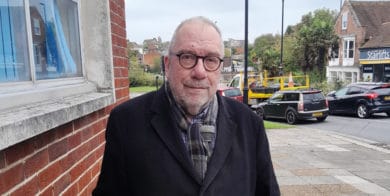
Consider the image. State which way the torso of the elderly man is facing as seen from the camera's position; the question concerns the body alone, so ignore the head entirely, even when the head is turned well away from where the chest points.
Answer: toward the camera

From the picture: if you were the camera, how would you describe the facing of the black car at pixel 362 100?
facing away from the viewer and to the left of the viewer

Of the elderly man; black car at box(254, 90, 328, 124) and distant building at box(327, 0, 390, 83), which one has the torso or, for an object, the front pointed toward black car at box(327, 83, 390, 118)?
the distant building

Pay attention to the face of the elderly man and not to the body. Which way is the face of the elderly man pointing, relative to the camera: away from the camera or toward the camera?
toward the camera

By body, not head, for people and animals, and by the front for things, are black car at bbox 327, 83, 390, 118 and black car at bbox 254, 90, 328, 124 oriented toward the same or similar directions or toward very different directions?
same or similar directions

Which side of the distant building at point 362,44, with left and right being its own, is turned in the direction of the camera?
front

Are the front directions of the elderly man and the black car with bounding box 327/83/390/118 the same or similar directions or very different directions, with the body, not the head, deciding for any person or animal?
very different directions

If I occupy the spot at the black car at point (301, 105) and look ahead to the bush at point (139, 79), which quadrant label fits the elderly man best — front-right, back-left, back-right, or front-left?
back-left

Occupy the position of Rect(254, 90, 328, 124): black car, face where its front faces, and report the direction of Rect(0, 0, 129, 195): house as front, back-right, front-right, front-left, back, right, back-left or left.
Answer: back-left

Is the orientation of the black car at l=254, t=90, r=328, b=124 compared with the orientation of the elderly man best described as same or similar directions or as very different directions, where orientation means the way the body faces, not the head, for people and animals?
very different directions

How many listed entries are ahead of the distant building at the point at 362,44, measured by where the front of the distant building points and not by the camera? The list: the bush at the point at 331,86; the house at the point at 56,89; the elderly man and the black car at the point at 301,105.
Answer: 4

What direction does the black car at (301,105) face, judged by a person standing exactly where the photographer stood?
facing away from the viewer and to the left of the viewer
